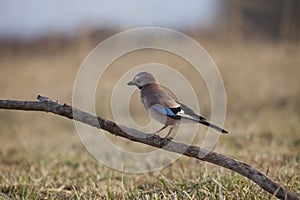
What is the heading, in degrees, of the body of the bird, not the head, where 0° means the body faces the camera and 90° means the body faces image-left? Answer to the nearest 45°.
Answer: approximately 90°
